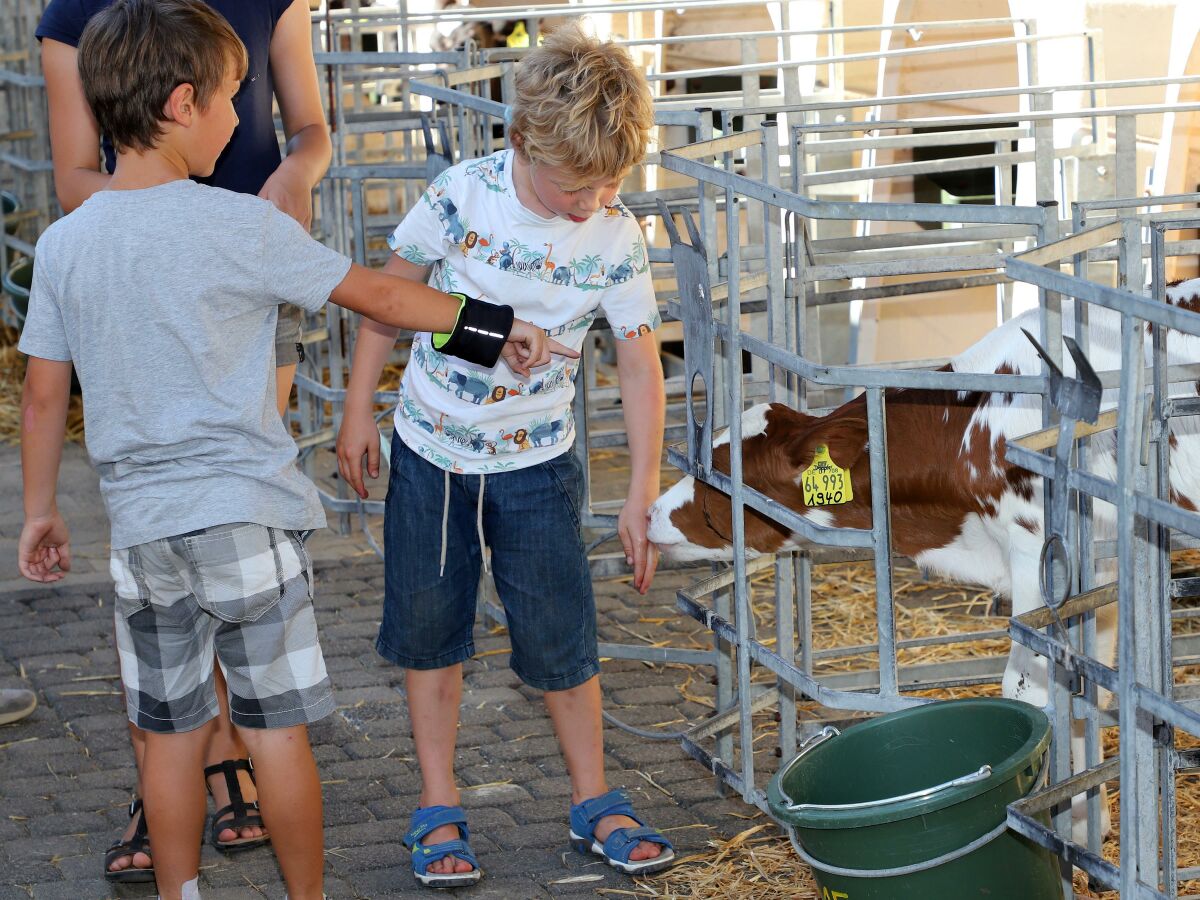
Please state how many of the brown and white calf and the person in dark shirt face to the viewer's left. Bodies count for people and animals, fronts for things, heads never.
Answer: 1

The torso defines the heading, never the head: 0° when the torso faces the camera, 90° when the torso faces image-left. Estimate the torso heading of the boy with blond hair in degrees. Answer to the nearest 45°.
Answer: approximately 0°

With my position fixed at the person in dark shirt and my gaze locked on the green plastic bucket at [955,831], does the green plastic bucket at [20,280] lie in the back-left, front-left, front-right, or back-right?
back-left

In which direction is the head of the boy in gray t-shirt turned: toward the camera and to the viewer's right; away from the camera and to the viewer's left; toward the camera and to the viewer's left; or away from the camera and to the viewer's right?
away from the camera and to the viewer's right

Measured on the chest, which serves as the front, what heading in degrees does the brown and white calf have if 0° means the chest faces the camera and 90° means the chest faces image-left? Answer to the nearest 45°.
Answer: approximately 90°

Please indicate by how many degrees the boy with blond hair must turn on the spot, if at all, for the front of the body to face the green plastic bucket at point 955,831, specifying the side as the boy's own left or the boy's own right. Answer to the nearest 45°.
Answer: approximately 45° to the boy's own left
